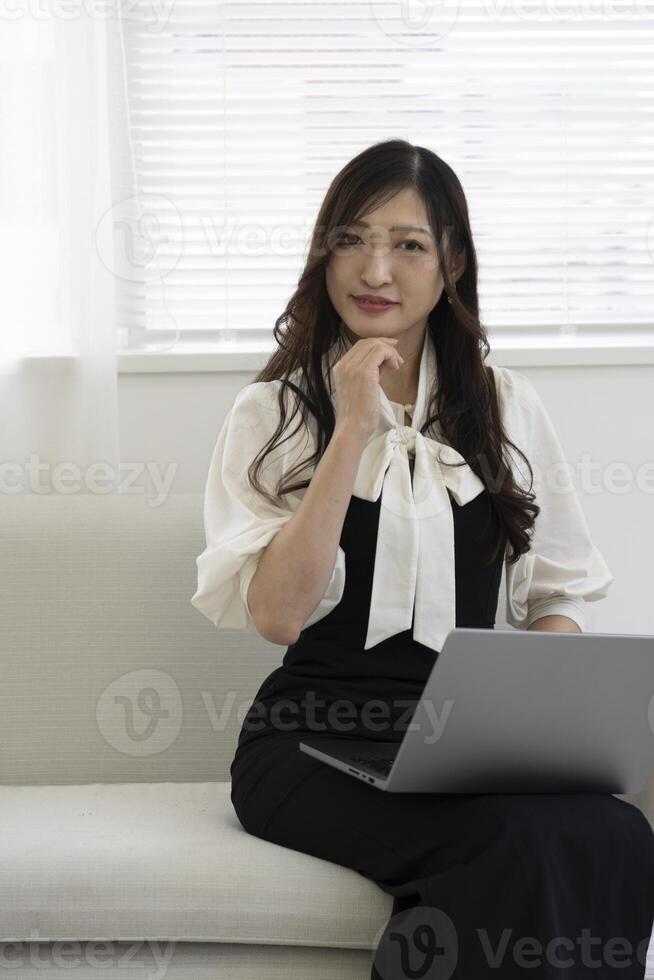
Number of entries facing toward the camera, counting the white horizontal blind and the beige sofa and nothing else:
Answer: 2

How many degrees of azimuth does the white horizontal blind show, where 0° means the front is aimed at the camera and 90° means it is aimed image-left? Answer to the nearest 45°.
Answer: approximately 0°

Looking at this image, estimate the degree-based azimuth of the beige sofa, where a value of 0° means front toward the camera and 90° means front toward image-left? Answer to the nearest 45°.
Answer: approximately 0°

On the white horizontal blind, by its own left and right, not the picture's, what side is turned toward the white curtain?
right
